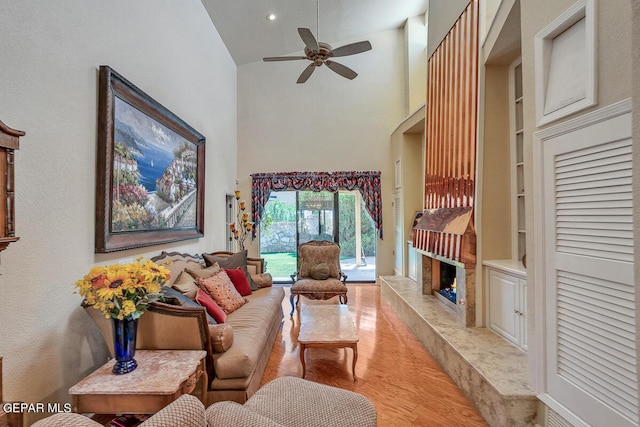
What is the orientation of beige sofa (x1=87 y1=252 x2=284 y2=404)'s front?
to the viewer's right

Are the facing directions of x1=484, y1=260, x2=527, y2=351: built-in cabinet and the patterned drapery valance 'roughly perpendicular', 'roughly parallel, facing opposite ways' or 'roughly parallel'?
roughly perpendicular

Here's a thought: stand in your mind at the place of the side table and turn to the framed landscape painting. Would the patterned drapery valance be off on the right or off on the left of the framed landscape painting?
right

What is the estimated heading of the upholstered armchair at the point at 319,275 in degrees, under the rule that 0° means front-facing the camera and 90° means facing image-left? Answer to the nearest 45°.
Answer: approximately 0°

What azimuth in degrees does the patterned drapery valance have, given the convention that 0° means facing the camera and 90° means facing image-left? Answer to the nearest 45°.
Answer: approximately 0°

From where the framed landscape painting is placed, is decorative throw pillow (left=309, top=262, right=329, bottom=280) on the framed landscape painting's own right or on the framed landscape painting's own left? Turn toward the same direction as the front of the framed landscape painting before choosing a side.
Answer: on the framed landscape painting's own left

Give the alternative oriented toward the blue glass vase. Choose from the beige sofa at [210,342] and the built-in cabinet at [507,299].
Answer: the built-in cabinet

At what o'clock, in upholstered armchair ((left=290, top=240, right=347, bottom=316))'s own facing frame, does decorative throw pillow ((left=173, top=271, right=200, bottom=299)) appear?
The decorative throw pillow is roughly at 1 o'clock from the upholstered armchair.

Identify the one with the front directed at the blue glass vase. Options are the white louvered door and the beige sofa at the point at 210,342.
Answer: the white louvered door

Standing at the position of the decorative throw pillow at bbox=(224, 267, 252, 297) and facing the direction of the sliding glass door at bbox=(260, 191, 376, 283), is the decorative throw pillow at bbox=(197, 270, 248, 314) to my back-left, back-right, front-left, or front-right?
back-right

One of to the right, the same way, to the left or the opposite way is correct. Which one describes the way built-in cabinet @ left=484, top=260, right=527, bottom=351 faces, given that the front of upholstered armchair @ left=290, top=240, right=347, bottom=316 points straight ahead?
to the right

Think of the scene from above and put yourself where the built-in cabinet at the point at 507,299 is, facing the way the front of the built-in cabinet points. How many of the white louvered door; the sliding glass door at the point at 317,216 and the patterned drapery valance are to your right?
2

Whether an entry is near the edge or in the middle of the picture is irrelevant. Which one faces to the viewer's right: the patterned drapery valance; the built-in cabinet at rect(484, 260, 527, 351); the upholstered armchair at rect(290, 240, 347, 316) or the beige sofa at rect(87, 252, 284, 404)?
the beige sofa

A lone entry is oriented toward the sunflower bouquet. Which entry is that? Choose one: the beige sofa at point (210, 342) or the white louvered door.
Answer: the white louvered door
